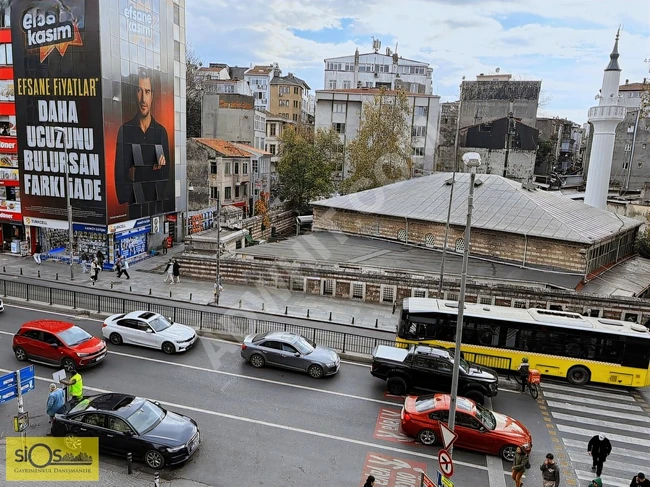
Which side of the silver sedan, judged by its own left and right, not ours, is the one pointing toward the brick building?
left

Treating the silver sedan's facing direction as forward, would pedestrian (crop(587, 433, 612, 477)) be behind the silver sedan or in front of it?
in front

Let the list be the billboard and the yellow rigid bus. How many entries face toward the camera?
1

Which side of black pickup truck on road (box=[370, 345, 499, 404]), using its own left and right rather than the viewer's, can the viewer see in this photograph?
right

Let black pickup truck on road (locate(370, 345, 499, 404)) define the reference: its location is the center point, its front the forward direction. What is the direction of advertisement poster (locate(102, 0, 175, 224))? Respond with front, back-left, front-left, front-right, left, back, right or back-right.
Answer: back-left

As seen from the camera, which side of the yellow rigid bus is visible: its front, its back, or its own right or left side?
left

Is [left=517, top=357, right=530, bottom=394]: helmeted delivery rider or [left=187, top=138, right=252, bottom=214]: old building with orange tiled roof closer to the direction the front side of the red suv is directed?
the helmeted delivery rider

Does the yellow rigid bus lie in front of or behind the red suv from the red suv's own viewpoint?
in front

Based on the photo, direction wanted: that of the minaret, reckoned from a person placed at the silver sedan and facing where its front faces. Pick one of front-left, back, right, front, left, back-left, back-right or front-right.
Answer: left
